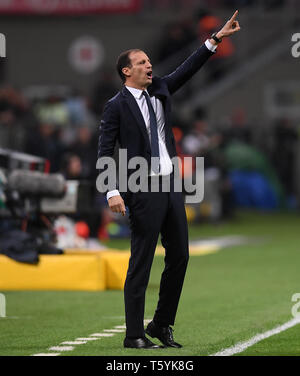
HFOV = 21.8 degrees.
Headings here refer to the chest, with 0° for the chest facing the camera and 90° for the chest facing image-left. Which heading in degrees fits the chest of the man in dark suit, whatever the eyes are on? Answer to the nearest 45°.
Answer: approximately 315°

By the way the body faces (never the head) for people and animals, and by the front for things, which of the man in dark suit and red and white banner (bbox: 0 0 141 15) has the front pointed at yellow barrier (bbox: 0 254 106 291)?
the red and white banner

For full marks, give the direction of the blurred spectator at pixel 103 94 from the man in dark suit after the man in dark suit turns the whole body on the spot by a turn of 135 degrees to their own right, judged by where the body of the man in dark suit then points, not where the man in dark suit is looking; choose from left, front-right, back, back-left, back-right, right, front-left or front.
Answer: right

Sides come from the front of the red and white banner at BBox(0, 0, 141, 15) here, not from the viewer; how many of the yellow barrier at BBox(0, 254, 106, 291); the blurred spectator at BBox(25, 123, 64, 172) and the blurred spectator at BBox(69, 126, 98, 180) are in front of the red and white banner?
3

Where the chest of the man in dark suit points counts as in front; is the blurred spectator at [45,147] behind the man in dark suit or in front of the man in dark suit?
behind

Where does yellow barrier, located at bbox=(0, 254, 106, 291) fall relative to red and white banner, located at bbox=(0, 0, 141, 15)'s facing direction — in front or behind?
in front

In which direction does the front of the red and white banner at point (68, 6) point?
toward the camera

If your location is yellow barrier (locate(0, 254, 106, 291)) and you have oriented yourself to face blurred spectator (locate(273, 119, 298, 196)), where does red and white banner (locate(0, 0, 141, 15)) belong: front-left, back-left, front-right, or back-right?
front-left

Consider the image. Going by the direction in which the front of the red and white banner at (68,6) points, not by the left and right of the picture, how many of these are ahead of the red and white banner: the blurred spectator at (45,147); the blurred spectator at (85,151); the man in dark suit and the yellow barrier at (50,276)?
4

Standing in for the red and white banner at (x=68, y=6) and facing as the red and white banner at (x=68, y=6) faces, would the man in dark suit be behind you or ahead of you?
ahead

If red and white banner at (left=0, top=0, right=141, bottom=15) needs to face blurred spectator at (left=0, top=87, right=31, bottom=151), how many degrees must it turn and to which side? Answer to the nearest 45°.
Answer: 0° — it already faces them

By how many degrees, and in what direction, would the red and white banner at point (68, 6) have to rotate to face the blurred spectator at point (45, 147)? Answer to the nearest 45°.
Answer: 0° — it already faces them

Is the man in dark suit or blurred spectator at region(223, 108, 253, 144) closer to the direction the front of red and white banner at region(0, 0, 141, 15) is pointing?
the man in dark suit

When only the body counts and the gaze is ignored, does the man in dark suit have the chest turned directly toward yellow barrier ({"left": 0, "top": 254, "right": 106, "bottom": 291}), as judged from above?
no

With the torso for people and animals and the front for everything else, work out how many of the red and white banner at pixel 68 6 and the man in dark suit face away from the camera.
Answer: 0

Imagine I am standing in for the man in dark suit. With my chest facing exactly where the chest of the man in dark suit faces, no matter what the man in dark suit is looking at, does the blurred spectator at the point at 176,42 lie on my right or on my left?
on my left
